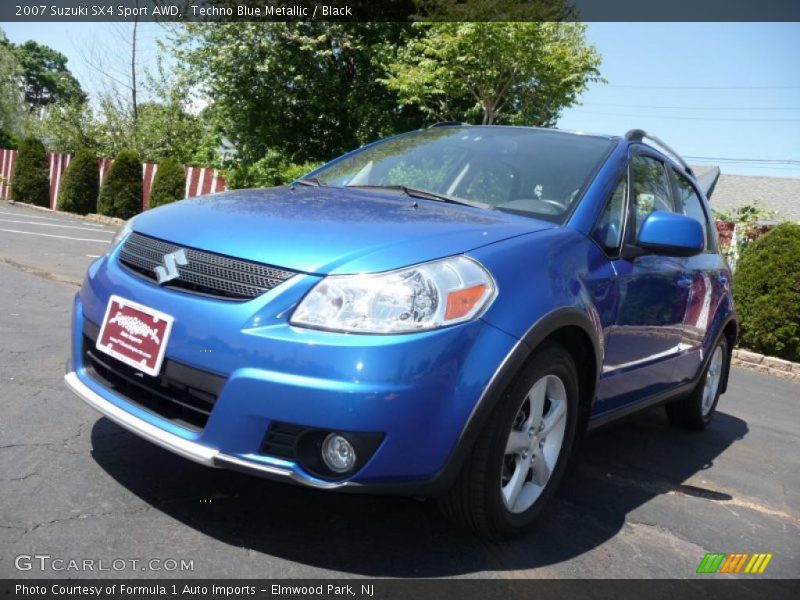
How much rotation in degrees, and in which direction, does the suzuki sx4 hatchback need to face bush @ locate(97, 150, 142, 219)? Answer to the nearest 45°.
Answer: approximately 90° to its right

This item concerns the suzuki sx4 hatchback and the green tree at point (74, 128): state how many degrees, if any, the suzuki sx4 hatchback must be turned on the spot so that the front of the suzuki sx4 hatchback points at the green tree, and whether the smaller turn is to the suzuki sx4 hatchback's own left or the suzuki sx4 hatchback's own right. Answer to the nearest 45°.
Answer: approximately 90° to the suzuki sx4 hatchback's own right

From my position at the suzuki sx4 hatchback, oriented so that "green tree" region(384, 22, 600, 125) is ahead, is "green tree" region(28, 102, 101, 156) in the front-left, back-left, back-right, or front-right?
front-left

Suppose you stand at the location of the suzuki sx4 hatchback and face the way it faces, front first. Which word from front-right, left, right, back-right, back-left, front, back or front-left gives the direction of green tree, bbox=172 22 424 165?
back-right

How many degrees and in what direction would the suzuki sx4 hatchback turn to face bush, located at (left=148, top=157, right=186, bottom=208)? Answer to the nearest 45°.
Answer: approximately 135° to its right

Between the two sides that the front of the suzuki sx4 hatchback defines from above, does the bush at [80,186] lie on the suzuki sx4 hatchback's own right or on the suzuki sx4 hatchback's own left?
on the suzuki sx4 hatchback's own right

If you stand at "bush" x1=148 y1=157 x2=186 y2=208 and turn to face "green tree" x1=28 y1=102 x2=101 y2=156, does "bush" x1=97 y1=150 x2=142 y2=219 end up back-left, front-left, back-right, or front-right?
front-left

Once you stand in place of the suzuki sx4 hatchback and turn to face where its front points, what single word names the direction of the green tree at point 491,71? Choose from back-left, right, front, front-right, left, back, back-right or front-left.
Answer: back-right

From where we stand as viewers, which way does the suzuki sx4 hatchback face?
facing the viewer and to the left of the viewer

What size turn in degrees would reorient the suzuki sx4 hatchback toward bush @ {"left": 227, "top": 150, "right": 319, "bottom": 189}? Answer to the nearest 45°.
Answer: approximately 135° to its right

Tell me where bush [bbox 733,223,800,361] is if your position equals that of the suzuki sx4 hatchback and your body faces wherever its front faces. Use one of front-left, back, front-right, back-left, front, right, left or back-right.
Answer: back
